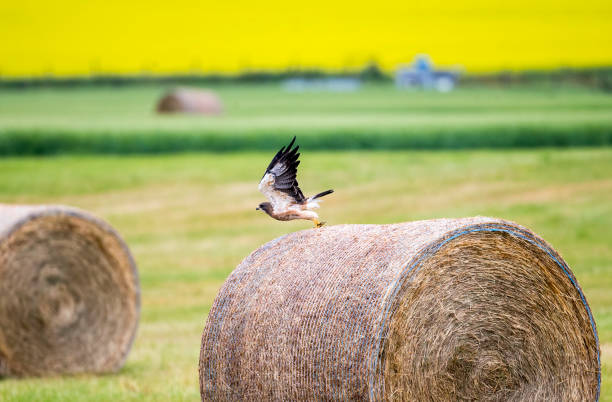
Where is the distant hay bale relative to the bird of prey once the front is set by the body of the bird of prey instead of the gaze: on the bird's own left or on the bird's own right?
on the bird's own right

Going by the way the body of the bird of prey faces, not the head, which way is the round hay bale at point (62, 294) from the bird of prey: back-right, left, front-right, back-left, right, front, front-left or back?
front-right

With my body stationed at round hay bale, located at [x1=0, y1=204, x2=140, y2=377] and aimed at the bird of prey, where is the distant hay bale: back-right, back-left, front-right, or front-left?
back-left

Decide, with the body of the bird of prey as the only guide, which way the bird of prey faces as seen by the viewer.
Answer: to the viewer's left

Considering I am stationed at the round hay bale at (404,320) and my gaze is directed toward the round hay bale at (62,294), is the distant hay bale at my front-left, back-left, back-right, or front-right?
front-right
